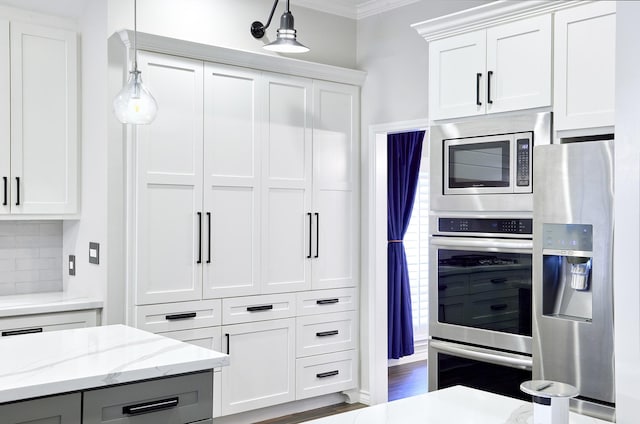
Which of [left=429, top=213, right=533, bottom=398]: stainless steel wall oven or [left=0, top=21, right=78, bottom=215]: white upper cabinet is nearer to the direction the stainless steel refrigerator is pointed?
the white upper cabinet

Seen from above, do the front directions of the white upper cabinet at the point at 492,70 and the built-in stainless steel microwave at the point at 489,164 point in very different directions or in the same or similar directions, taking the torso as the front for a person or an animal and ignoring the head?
same or similar directions

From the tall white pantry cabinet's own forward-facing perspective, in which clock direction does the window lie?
The window is roughly at 9 o'clock from the tall white pantry cabinet.

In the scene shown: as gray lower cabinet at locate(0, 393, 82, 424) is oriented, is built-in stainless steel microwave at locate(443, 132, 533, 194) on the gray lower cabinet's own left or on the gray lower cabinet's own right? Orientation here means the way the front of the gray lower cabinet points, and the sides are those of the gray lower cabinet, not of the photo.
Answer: on the gray lower cabinet's own left

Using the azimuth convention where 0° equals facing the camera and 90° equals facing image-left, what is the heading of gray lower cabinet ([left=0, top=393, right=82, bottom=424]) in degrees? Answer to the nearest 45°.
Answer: approximately 315°

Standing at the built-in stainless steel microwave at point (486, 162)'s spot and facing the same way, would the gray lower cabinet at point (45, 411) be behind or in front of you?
in front

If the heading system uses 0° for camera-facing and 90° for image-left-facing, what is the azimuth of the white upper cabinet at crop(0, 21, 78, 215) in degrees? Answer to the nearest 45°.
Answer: approximately 315°

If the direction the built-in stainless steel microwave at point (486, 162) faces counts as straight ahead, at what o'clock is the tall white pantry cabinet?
The tall white pantry cabinet is roughly at 2 o'clock from the built-in stainless steel microwave.

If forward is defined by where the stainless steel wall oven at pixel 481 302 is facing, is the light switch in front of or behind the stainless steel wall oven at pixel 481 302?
in front
